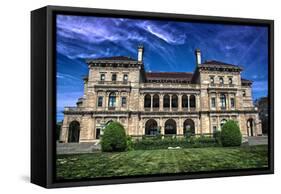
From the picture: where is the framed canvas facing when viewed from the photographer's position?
facing the viewer and to the right of the viewer
